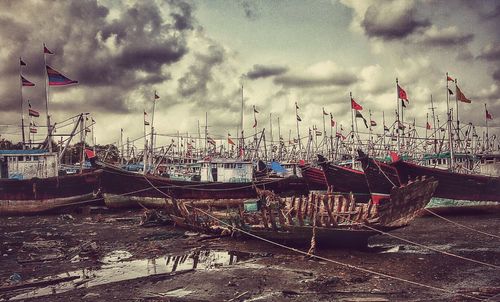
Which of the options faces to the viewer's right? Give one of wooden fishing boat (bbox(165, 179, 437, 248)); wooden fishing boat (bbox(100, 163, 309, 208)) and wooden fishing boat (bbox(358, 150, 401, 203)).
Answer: wooden fishing boat (bbox(165, 179, 437, 248))

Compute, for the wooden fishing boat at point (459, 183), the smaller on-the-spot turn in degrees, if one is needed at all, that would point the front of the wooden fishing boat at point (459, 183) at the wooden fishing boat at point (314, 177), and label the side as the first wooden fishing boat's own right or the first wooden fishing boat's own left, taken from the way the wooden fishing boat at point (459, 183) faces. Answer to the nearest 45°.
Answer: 0° — it already faces it

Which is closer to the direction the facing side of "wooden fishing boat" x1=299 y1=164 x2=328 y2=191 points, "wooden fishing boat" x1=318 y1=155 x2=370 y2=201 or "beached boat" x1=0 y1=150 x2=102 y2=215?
the beached boat

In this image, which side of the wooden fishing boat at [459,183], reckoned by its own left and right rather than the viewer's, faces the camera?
left

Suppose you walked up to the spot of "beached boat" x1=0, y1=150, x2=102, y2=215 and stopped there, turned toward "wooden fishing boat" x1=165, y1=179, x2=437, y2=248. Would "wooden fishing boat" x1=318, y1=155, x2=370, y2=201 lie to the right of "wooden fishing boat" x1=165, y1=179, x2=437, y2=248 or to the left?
left

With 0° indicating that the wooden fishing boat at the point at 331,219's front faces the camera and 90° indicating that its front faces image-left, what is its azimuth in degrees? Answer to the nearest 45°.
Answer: approximately 270°

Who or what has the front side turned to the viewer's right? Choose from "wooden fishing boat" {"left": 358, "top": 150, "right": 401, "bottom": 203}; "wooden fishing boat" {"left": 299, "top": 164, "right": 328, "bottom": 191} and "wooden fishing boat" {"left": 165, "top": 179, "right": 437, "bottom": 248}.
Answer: "wooden fishing boat" {"left": 165, "top": 179, "right": 437, "bottom": 248}

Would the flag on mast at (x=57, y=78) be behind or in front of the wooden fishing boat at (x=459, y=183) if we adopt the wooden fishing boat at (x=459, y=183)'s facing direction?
in front

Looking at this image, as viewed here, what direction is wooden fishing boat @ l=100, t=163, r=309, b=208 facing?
to the viewer's left

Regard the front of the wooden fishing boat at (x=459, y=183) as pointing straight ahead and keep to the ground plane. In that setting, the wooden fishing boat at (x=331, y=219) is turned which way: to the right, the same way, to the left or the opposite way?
the opposite way
